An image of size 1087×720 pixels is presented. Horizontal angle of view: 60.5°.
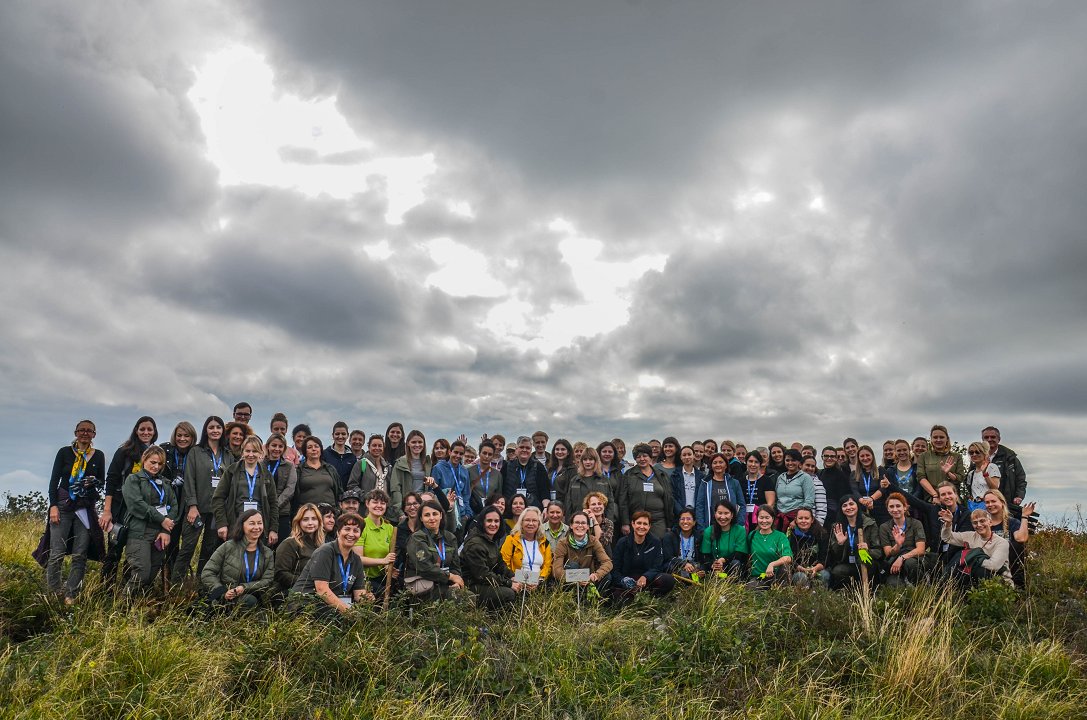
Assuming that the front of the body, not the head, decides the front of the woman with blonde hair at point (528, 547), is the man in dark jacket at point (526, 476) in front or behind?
behind

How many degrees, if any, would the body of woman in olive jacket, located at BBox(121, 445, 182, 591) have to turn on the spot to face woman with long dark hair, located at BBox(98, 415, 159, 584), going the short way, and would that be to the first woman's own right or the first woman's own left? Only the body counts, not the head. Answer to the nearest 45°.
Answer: approximately 180°

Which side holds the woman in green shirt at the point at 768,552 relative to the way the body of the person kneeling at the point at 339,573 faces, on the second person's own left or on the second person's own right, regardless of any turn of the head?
on the second person's own left

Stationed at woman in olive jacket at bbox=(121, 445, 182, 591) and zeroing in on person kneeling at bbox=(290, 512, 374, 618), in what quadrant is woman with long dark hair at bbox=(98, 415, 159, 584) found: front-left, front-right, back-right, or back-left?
back-left

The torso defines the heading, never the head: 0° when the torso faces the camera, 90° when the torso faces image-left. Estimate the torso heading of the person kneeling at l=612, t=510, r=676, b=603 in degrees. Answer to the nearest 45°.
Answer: approximately 0°

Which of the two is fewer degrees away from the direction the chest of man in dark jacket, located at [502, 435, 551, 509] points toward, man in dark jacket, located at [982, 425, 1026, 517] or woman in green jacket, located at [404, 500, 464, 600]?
the woman in green jacket

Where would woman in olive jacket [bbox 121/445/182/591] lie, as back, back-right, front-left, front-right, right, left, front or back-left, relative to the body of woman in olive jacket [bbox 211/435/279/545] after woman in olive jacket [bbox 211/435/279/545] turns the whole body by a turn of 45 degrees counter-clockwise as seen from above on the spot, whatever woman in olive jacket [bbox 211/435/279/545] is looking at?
back-right

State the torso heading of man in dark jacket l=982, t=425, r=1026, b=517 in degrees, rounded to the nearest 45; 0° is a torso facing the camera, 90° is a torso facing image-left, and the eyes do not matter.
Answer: approximately 45°
